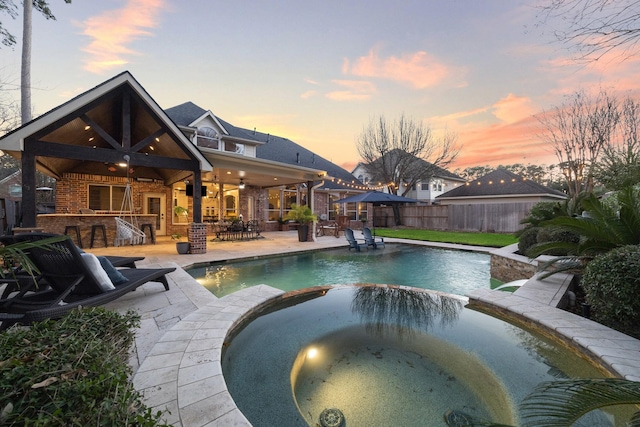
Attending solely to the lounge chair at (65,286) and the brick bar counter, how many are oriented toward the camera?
1

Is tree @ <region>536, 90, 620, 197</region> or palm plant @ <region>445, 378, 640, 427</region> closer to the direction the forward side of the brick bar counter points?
the palm plant

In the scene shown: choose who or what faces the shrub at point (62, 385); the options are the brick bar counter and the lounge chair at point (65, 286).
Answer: the brick bar counter

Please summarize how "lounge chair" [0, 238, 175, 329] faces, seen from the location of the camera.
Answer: facing away from the viewer and to the right of the viewer

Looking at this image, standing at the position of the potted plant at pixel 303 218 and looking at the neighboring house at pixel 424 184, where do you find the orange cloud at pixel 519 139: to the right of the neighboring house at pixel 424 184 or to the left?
right
